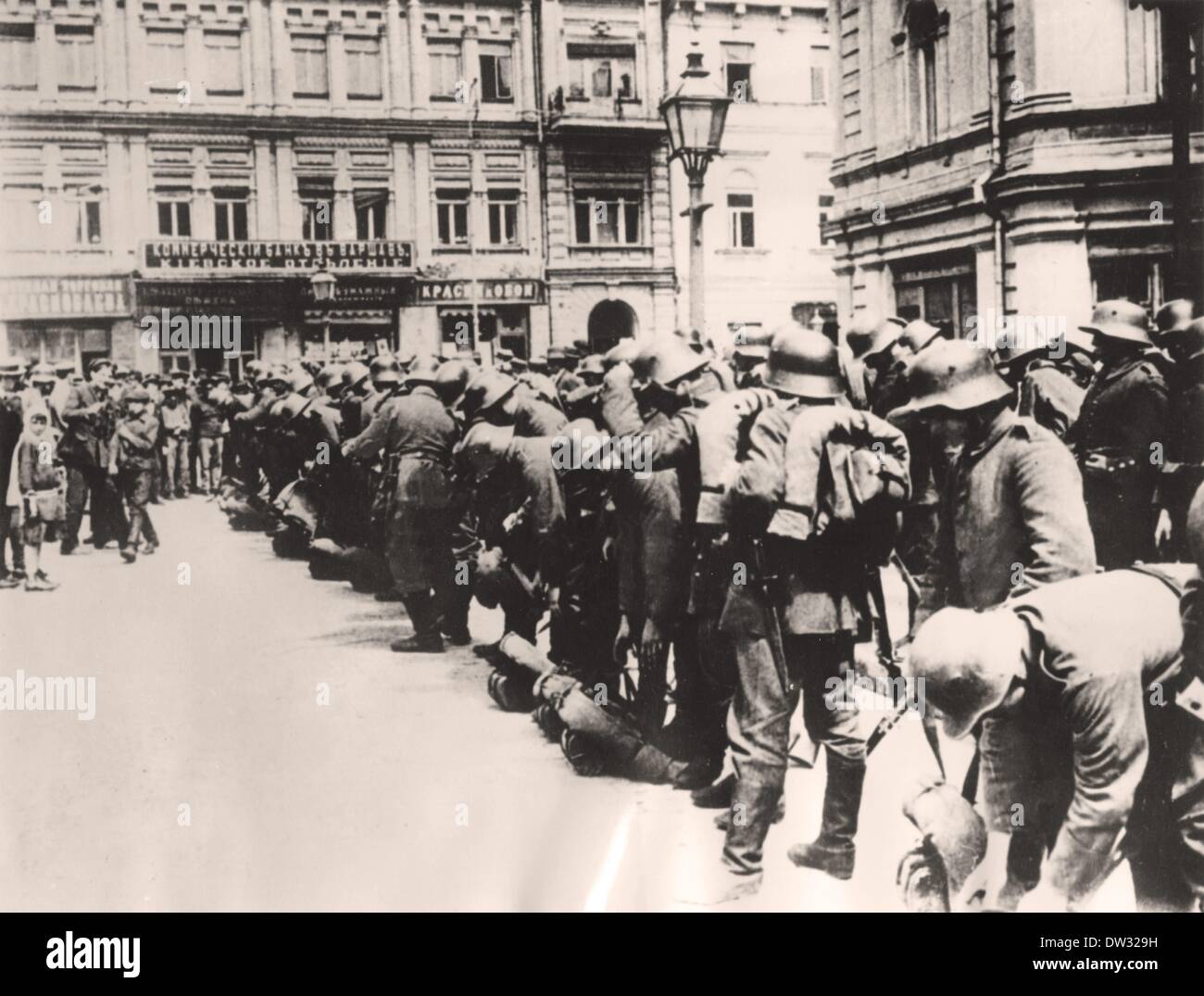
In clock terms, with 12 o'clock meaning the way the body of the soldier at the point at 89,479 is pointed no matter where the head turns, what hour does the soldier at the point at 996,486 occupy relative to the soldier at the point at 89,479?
the soldier at the point at 996,486 is roughly at 1 o'clock from the soldier at the point at 89,479.

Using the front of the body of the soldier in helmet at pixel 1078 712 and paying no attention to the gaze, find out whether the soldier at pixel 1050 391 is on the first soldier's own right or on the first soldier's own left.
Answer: on the first soldier's own right

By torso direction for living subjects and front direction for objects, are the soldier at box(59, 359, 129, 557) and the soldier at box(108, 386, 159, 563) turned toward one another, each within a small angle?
no

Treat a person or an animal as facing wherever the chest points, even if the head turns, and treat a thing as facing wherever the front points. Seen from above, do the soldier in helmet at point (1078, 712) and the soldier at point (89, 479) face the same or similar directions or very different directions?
very different directions

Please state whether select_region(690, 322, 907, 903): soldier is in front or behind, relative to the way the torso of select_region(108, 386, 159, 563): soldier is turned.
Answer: in front

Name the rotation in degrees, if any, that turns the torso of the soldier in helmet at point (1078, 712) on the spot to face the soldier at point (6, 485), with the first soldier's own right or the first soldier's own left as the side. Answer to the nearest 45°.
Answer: approximately 45° to the first soldier's own right

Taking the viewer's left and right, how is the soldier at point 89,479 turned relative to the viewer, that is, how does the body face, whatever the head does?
facing the viewer and to the right of the viewer

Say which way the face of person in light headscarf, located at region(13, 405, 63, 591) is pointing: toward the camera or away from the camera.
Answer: toward the camera

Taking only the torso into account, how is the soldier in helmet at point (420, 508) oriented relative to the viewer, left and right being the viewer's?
facing away from the viewer and to the left of the viewer

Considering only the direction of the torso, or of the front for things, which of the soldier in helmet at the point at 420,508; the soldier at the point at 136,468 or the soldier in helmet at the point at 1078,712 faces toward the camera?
the soldier

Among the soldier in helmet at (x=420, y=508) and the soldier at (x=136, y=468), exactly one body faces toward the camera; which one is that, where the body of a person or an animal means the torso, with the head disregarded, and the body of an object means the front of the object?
the soldier

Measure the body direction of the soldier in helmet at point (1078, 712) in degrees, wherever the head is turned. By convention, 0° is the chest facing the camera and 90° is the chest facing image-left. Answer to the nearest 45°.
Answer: approximately 90°
